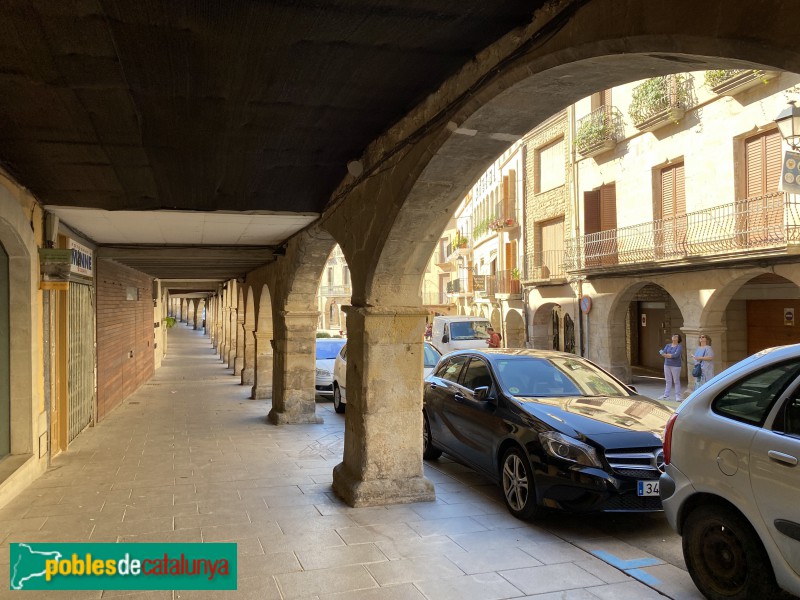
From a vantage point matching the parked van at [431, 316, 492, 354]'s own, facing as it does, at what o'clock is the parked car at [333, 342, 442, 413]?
the parked car at [333, 342, 442, 413] is roughly at 2 o'clock from the parked van at [431, 316, 492, 354].

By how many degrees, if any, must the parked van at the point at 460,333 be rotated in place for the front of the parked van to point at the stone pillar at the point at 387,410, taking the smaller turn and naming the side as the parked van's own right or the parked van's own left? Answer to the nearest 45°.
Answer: approximately 45° to the parked van's own right

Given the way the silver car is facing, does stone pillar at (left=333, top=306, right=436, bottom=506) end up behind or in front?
behind

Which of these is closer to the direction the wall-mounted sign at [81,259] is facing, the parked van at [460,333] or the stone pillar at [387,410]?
the stone pillar

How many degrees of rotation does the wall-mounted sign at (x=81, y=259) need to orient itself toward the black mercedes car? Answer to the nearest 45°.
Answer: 0° — it already faces it

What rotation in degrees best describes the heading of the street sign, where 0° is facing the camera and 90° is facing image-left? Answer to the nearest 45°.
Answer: approximately 45°

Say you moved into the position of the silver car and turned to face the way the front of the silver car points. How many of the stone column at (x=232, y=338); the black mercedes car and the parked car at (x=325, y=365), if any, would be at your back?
3

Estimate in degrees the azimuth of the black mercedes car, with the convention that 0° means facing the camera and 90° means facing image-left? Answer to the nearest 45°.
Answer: approximately 315°
